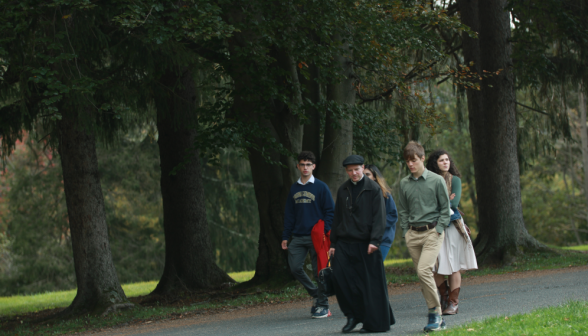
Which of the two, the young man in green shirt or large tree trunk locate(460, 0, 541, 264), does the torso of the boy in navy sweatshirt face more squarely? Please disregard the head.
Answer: the young man in green shirt

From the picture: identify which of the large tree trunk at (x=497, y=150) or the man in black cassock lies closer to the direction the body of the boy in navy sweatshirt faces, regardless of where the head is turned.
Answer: the man in black cassock

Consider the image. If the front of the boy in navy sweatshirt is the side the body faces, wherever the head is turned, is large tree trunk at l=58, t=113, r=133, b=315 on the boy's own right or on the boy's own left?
on the boy's own right

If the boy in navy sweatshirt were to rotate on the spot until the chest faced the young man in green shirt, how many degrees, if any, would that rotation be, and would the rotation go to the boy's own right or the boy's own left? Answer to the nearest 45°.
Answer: approximately 45° to the boy's own left

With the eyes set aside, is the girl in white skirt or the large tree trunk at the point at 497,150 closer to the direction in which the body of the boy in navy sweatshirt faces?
the girl in white skirt

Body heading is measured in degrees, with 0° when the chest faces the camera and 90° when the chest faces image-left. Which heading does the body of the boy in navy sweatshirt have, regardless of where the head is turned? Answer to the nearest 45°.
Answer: approximately 0°

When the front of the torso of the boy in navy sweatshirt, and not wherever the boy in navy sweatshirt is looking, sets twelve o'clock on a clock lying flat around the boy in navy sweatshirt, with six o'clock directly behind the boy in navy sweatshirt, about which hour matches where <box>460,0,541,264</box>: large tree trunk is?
The large tree trunk is roughly at 7 o'clock from the boy in navy sweatshirt.

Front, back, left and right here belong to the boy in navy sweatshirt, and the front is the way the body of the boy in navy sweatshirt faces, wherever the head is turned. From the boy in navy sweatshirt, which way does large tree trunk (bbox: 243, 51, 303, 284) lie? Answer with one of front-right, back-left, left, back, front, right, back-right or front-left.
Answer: back

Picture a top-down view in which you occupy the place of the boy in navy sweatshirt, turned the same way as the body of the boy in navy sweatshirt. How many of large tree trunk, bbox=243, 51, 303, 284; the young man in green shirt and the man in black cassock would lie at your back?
1

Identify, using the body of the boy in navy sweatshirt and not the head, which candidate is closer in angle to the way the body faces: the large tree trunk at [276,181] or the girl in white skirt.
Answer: the girl in white skirt
